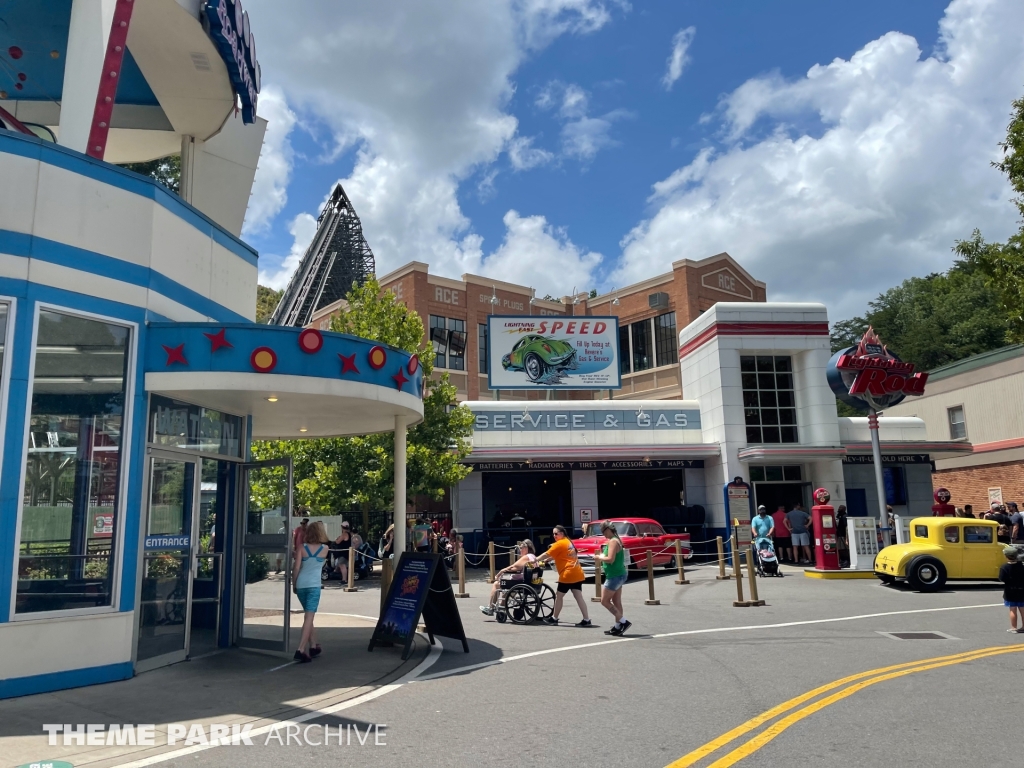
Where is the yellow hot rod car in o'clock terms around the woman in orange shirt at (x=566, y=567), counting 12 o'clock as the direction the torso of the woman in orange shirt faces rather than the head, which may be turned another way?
The yellow hot rod car is roughly at 5 o'clock from the woman in orange shirt.

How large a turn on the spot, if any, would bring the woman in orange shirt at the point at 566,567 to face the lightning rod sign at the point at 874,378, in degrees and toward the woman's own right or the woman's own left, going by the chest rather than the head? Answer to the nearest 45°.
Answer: approximately 135° to the woman's own right

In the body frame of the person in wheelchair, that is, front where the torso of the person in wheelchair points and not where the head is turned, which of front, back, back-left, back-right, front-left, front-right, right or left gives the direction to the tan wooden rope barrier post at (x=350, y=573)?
front-right

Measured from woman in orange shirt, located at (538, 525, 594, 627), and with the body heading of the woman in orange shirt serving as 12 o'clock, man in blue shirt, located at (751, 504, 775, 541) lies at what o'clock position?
The man in blue shirt is roughly at 4 o'clock from the woman in orange shirt.

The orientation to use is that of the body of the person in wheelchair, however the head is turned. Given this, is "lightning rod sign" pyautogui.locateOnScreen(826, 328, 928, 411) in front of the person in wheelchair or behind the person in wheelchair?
behind

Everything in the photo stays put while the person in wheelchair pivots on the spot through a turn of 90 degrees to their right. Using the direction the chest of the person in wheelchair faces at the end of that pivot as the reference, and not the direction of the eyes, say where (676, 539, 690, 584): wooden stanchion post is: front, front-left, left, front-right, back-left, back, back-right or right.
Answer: front-right

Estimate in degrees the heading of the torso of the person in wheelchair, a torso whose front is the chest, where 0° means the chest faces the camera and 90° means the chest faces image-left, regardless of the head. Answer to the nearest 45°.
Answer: approximately 90°

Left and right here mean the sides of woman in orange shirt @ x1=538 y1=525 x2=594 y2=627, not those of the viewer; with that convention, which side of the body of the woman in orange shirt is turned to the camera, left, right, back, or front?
left
